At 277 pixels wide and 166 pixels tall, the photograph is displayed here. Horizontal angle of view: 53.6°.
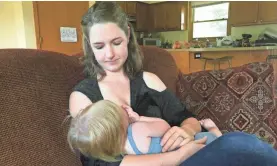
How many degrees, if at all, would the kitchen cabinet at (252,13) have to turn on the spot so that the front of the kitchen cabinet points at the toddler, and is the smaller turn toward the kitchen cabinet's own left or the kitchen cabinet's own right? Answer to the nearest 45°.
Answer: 0° — it already faces them

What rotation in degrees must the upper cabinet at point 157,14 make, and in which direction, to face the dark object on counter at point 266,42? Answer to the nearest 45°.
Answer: approximately 45° to its left

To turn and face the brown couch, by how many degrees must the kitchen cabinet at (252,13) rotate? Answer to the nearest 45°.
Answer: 0° — it already faces it

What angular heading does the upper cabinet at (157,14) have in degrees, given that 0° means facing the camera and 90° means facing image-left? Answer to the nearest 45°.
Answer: approximately 0°

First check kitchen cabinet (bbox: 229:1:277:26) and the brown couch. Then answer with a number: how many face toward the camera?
2

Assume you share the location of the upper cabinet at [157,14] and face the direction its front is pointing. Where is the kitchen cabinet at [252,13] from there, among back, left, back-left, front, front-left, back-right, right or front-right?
front-left

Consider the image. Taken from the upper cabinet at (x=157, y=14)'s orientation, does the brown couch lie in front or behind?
in front

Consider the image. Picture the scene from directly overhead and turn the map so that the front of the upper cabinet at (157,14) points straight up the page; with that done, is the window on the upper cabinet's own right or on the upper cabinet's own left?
on the upper cabinet's own left

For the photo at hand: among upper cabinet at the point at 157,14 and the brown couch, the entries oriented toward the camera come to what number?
2

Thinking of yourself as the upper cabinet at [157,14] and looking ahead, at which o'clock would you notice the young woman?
The young woman is roughly at 12 o'clock from the upper cabinet.
